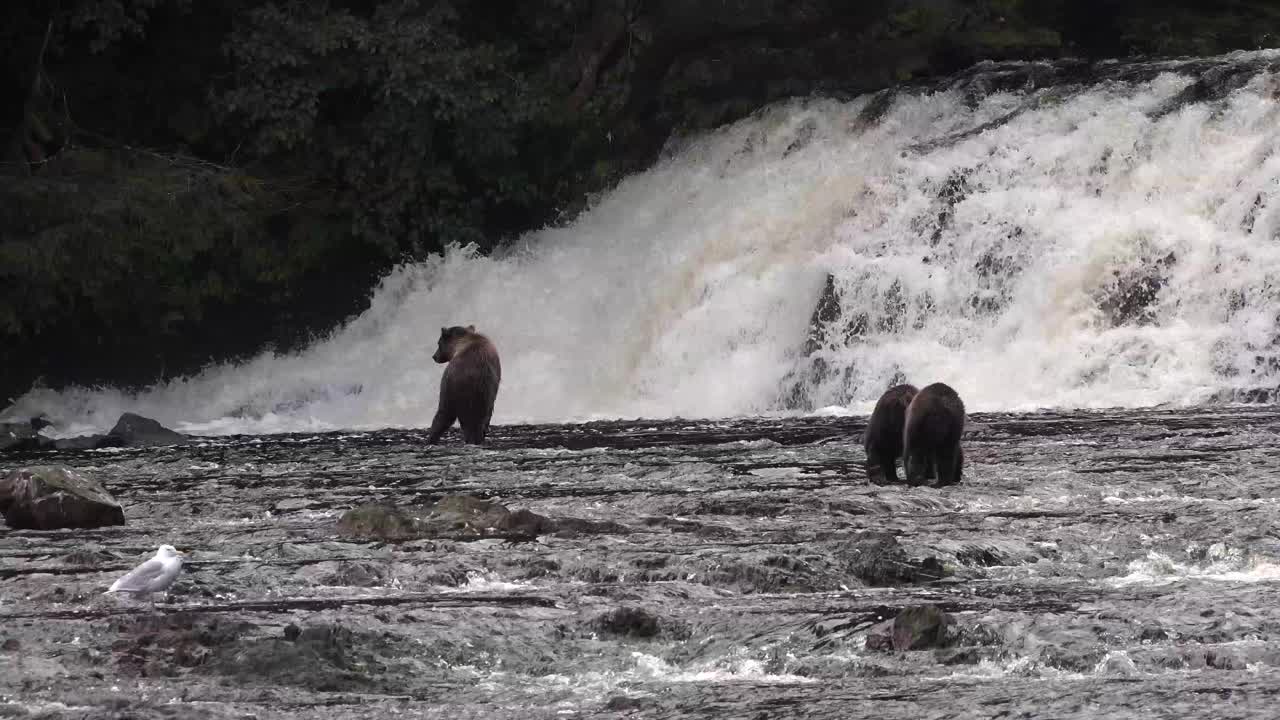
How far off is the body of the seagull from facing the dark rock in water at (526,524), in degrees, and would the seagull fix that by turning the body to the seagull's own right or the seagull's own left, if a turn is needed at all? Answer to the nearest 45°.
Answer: approximately 45° to the seagull's own left

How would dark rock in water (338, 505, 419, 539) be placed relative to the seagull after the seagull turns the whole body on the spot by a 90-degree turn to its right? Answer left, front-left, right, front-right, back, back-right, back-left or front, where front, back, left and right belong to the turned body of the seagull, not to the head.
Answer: back-left

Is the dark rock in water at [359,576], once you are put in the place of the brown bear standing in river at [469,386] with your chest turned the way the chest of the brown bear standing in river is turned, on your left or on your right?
on your left

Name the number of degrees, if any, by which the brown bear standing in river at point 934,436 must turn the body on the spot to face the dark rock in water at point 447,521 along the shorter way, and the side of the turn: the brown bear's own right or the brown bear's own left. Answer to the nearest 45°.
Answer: approximately 135° to the brown bear's own left

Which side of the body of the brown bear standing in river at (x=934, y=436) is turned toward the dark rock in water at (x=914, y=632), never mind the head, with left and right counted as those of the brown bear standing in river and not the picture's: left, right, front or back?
back

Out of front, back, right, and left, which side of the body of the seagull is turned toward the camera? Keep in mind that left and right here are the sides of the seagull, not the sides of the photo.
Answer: right

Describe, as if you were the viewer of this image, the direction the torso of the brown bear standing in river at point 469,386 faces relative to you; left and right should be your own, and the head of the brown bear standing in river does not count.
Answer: facing away from the viewer and to the left of the viewer

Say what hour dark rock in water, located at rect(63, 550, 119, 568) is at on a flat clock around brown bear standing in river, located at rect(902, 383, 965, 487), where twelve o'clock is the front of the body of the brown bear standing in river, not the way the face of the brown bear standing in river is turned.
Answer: The dark rock in water is roughly at 8 o'clock from the brown bear standing in river.

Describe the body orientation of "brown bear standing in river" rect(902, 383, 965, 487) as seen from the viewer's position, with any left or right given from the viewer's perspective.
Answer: facing away from the viewer

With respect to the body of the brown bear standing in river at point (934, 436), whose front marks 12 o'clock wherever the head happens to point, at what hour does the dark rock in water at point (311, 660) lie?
The dark rock in water is roughly at 7 o'clock from the brown bear standing in river.

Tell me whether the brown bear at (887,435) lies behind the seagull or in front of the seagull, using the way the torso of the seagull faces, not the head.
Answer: in front

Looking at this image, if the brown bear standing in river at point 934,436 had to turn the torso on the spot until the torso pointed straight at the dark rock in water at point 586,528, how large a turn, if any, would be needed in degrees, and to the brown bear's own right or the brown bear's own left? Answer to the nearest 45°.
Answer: approximately 135° to the brown bear's own left

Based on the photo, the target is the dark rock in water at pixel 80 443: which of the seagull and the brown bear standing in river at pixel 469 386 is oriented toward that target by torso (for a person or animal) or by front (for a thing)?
the brown bear standing in river

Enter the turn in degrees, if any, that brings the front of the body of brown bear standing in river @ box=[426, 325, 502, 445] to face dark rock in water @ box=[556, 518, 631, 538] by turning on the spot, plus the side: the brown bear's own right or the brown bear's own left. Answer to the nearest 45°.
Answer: approximately 135° to the brown bear's own left

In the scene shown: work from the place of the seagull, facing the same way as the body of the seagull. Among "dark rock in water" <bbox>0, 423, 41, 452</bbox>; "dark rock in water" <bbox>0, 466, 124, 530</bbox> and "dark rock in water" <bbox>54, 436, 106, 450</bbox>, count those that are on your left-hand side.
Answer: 3

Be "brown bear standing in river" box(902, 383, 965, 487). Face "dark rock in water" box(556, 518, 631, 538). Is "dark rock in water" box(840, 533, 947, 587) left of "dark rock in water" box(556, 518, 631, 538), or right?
left
